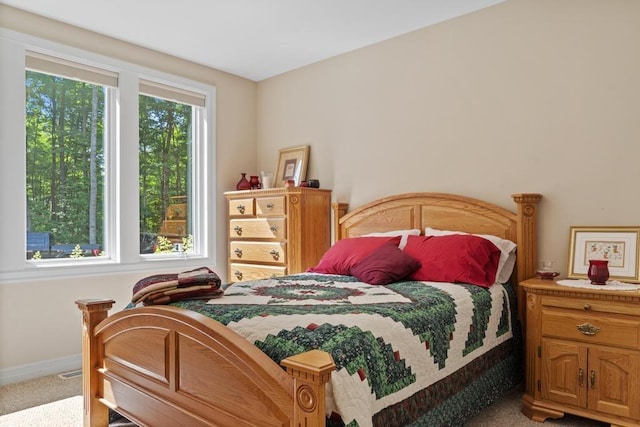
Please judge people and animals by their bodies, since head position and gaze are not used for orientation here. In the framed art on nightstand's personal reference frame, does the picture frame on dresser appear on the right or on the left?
on its right

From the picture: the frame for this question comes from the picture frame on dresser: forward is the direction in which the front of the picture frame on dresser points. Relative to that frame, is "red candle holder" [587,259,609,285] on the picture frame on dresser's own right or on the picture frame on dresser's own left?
on the picture frame on dresser's own left

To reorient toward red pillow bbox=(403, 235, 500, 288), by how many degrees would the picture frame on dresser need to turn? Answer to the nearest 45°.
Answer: approximately 90° to its left

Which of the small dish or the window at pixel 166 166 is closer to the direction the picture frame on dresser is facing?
the window

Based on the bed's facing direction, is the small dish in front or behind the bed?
behind

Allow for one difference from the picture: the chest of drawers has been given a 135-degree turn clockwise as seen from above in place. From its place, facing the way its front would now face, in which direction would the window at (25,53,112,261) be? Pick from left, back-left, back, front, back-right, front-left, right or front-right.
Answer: left

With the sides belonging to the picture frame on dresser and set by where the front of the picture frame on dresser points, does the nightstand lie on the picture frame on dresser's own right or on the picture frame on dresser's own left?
on the picture frame on dresser's own left

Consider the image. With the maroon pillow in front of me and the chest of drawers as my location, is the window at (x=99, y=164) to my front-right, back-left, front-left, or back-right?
back-right

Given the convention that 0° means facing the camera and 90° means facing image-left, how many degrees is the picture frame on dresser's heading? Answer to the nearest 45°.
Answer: approximately 45°

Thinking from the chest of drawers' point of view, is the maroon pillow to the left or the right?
on its left

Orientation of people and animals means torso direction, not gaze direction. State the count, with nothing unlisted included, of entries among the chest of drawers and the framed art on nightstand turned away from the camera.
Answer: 0
